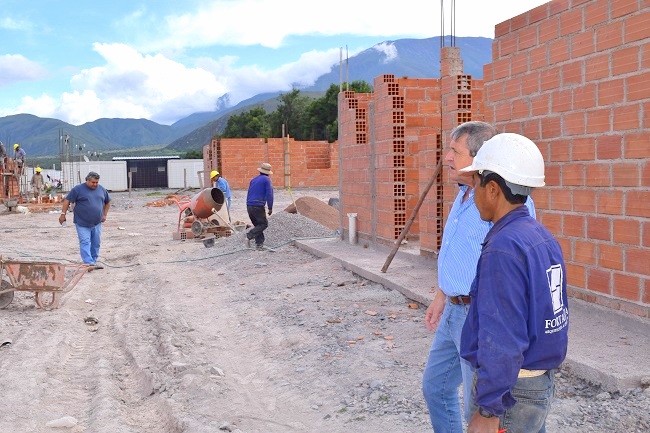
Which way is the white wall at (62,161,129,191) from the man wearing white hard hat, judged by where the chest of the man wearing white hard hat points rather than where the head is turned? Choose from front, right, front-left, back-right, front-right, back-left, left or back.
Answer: front

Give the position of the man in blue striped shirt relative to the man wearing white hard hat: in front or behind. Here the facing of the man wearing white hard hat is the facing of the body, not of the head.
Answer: in front

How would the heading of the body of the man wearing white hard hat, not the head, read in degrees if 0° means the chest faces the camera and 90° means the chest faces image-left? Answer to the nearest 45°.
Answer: approximately 135°

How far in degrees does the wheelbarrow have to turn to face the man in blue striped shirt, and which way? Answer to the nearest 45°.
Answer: approximately 90° to its left

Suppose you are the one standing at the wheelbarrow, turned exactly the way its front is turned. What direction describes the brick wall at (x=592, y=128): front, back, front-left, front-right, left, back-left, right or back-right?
back-left

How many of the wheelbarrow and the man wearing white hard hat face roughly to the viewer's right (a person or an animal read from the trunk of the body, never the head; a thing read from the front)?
0

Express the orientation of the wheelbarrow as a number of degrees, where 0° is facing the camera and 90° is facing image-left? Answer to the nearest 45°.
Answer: approximately 90°

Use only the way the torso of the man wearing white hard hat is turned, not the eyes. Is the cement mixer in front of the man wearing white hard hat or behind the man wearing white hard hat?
in front
